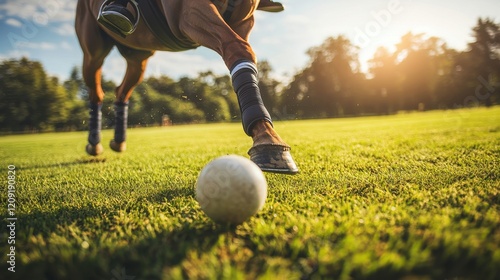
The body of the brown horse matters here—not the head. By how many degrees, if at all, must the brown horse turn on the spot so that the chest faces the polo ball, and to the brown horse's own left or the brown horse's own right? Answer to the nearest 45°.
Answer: approximately 45° to the brown horse's own right

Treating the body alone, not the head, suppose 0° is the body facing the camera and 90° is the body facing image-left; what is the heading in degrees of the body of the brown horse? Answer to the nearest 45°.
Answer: approximately 315°
